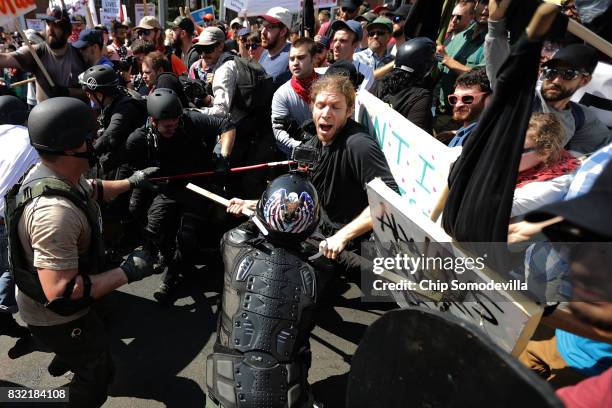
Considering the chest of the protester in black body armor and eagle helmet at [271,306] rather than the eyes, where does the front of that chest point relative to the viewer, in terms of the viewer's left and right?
facing away from the viewer

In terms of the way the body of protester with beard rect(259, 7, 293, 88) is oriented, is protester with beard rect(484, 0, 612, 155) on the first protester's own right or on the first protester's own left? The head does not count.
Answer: on the first protester's own left

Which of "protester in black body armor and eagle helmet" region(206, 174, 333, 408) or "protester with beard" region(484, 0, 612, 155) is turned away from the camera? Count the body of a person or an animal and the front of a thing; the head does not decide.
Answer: the protester in black body armor and eagle helmet

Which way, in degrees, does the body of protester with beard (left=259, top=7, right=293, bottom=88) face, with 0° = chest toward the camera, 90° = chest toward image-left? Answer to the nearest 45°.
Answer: approximately 45°

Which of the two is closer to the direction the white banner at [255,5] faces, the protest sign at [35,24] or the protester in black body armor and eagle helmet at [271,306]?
the protester in black body armor and eagle helmet

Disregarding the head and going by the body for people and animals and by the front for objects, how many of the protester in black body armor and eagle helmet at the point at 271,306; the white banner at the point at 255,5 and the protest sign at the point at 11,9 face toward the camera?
2

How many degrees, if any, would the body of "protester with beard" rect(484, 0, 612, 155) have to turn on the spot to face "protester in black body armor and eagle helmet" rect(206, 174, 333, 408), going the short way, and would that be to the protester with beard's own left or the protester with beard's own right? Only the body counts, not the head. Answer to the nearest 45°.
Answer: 0° — they already face them

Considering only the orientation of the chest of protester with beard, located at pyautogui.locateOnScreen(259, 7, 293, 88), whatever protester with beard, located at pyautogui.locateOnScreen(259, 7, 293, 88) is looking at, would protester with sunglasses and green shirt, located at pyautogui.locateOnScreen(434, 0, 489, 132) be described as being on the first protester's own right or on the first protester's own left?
on the first protester's own left

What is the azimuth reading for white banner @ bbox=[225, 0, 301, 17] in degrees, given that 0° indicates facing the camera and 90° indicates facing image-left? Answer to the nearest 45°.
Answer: approximately 0°
